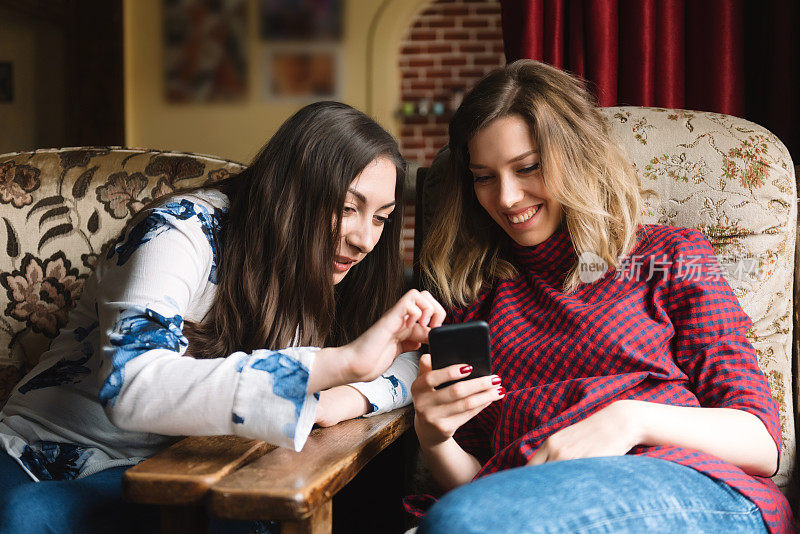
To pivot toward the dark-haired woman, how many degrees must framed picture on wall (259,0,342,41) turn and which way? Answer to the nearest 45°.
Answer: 0° — it already faces them

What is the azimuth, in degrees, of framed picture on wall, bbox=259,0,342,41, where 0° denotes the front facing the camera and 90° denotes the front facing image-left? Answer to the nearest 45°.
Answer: approximately 0°

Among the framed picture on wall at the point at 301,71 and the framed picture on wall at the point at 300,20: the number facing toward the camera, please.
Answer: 2

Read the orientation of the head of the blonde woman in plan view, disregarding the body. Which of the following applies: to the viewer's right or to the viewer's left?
to the viewer's left

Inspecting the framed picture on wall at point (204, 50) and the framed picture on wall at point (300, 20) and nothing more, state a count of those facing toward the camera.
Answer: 2

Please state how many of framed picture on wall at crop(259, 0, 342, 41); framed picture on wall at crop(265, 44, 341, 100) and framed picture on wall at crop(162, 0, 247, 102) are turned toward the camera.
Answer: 3

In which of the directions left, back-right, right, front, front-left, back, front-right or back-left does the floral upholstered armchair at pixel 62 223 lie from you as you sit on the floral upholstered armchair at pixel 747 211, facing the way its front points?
front-right

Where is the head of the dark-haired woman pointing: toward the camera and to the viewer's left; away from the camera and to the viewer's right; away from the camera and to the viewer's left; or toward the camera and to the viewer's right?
toward the camera and to the viewer's right
